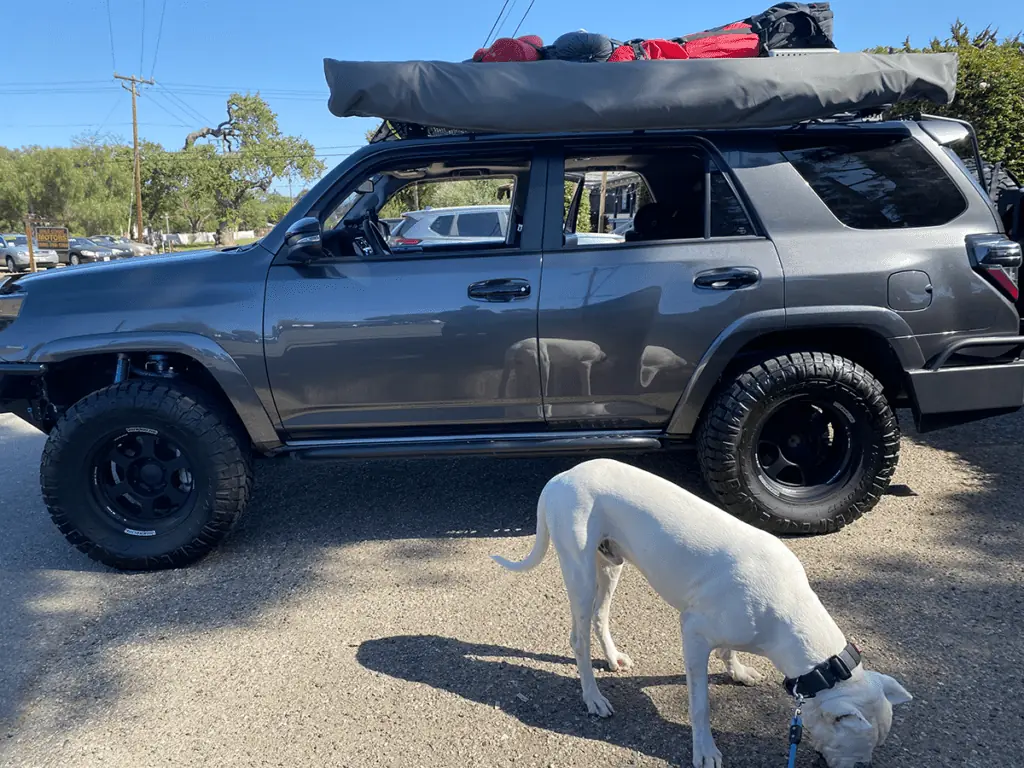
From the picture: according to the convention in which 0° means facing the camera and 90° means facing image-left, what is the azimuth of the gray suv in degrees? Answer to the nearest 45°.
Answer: approximately 90°

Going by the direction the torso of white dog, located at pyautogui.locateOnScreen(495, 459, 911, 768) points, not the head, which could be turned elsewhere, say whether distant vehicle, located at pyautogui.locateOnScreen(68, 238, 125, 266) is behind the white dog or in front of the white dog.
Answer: behind

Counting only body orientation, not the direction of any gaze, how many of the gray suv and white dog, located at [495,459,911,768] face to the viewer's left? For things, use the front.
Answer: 1

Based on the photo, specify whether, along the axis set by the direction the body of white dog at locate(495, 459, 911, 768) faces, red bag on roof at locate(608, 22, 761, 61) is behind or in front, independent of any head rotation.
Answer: behind

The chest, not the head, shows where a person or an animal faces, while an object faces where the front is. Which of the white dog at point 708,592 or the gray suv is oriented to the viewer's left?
the gray suv

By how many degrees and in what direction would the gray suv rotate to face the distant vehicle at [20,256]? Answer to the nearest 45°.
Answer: approximately 45° to its right

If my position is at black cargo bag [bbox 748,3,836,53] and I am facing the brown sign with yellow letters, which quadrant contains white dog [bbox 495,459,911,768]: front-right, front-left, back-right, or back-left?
back-left

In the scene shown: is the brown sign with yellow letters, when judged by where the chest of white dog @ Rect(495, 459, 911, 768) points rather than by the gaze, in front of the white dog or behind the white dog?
behind

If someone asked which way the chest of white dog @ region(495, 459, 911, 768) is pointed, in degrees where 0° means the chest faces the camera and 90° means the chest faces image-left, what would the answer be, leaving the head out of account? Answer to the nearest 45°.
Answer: approximately 315°
